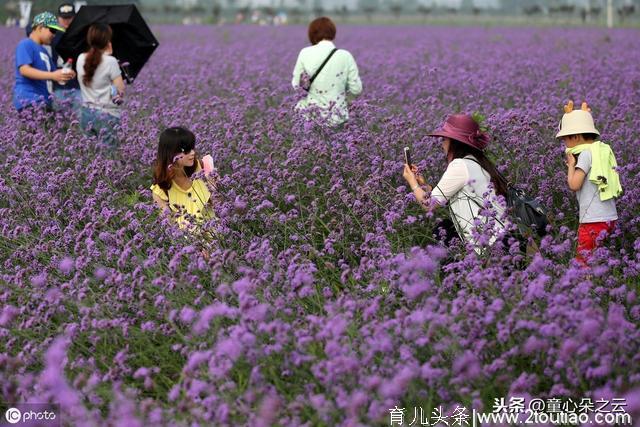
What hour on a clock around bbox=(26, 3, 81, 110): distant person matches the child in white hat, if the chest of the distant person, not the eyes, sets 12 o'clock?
The child in white hat is roughly at 11 o'clock from the distant person.

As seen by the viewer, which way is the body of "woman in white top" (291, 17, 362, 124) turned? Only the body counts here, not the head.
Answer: away from the camera

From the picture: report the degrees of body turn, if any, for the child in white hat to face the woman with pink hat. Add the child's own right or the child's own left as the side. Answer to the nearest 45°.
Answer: approximately 45° to the child's own left

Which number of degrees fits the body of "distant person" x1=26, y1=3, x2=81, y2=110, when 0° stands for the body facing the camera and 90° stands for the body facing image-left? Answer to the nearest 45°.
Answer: approximately 0°

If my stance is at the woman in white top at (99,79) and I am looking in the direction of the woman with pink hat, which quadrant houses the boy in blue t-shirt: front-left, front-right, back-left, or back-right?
back-right

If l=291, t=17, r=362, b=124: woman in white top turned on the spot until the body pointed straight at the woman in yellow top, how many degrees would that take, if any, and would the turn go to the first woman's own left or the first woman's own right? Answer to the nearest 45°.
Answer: approximately 135° to the first woman's own left

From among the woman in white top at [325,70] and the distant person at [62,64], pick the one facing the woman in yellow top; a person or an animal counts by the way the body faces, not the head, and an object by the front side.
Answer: the distant person

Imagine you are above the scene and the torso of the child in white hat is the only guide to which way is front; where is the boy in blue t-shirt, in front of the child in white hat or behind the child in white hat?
in front

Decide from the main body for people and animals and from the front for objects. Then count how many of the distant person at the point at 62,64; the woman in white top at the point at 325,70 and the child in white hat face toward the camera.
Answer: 1

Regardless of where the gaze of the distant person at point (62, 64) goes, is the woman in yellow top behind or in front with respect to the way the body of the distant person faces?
in front

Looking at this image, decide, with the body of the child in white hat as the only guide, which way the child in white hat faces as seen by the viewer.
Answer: to the viewer's left

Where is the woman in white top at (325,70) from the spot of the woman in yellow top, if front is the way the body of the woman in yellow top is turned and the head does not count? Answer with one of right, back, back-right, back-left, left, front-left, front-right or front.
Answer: left

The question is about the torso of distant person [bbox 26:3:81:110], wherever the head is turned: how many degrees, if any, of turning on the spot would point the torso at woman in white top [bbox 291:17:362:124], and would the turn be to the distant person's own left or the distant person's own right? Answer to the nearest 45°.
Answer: approximately 45° to the distant person's own left

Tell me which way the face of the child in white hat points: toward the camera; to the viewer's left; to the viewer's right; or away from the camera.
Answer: to the viewer's left
